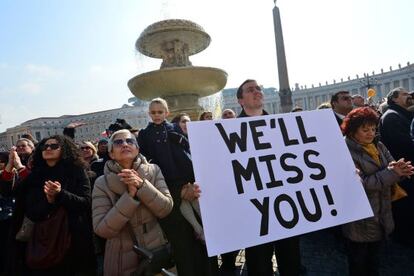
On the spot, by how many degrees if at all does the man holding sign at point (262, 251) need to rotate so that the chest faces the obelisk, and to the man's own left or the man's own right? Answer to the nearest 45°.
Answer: approximately 180°

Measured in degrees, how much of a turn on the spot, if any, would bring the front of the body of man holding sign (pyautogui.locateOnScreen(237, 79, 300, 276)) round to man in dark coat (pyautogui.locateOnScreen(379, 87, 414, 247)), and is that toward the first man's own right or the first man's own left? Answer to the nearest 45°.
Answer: approximately 135° to the first man's own left

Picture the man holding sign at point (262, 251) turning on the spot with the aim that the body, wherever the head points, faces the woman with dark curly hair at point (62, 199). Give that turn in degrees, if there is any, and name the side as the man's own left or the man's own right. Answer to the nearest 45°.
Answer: approximately 90° to the man's own right

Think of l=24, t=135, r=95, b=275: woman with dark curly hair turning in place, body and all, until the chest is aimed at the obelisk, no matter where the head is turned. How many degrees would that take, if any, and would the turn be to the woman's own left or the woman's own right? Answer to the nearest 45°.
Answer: approximately 180°

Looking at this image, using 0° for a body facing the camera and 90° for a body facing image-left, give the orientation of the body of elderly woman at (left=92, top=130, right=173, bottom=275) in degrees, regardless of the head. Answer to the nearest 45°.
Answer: approximately 0°

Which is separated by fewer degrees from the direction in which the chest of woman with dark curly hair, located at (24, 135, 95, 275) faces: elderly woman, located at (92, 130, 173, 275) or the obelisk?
the elderly woman

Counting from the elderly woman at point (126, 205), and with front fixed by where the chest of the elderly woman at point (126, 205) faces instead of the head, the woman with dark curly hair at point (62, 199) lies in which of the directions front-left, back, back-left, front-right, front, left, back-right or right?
back-right

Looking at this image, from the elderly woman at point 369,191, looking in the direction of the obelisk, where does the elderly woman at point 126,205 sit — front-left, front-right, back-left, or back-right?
back-left

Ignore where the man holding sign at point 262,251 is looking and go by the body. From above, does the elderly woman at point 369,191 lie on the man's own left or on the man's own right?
on the man's own left

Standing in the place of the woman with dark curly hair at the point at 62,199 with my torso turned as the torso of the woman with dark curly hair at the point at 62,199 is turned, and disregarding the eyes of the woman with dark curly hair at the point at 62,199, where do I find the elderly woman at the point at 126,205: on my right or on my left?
on my left
